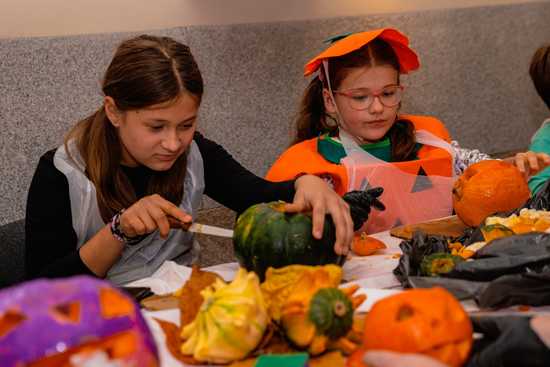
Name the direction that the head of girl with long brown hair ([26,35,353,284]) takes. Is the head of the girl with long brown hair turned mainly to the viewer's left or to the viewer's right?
to the viewer's right

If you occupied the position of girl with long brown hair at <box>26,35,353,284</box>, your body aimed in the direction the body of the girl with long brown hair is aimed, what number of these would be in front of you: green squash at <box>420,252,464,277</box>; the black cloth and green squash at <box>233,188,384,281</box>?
3

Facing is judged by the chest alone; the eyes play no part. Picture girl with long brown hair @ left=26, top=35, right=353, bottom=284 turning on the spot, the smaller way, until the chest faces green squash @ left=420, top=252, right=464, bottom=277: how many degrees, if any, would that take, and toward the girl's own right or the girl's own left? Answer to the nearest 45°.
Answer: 0° — they already face it

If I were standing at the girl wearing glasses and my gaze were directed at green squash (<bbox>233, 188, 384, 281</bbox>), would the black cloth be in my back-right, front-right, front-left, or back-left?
front-left

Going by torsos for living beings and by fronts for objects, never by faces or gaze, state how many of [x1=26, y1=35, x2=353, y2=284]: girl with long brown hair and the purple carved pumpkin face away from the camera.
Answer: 0

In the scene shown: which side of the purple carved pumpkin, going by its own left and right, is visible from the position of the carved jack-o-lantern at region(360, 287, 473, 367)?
left

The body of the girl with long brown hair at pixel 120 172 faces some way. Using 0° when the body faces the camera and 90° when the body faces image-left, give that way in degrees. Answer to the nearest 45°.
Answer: approximately 315°

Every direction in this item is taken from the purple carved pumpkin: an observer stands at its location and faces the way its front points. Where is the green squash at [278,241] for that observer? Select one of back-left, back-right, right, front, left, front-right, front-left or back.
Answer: back-left

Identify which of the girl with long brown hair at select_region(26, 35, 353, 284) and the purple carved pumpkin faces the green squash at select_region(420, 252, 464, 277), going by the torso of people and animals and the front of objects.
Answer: the girl with long brown hair

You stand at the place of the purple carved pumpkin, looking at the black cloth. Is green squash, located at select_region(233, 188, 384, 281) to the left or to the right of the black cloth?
left

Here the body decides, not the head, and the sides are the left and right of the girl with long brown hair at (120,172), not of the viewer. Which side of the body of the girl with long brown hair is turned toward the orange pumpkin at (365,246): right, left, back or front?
front

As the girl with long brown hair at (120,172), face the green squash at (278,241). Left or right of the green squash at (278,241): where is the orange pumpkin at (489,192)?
left

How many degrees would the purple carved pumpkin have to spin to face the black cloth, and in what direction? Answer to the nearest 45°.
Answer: approximately 90° to its left

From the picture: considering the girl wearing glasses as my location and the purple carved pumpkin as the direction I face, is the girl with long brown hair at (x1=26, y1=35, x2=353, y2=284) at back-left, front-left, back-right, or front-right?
front-right

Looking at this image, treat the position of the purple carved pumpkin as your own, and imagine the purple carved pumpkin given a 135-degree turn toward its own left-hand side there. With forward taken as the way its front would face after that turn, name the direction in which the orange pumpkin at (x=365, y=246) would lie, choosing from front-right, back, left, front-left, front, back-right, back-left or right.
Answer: front

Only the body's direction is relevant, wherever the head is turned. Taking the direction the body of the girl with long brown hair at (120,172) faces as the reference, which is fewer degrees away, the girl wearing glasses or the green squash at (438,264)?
the green squash

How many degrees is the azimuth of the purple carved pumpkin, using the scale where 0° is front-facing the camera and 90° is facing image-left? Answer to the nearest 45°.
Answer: approximately 0°
